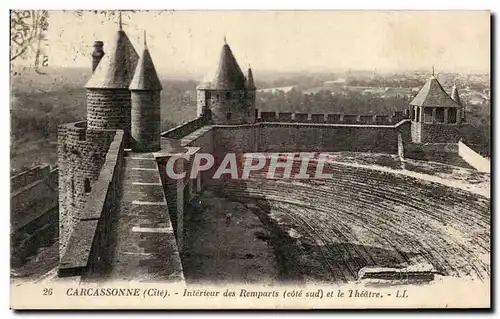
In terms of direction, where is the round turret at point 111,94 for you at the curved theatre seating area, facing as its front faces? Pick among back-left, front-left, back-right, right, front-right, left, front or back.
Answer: front-right

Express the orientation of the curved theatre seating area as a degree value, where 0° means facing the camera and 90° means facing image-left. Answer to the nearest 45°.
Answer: approximately 45°

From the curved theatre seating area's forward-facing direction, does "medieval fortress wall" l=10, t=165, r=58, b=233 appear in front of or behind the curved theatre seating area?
in front
